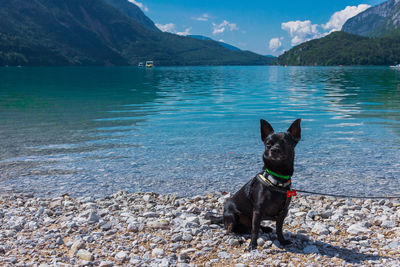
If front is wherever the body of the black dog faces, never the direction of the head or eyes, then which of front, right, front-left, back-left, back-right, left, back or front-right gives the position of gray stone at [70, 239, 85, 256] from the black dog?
back-right

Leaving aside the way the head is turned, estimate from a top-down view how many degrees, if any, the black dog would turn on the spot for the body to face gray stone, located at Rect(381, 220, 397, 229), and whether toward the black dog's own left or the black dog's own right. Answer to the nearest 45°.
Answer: approximately 90° to the black dog's own left

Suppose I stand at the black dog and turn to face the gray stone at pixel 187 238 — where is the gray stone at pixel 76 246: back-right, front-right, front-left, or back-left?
front-left

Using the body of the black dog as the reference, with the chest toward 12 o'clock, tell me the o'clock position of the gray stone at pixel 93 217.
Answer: The gray stone is roughly at 5 o'clock from the black dog.

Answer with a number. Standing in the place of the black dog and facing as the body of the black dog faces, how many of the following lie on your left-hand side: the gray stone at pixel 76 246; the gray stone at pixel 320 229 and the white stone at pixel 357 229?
2

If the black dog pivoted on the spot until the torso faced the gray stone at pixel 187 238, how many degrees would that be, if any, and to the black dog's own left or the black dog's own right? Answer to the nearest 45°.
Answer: approximately 135° to the black dog's own right

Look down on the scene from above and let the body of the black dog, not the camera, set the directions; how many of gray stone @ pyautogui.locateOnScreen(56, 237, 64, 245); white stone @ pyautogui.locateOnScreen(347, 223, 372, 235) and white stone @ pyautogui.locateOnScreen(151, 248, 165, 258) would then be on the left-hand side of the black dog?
1

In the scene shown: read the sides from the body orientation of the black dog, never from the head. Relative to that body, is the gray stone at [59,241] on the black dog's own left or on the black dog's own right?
on the black dog's own right

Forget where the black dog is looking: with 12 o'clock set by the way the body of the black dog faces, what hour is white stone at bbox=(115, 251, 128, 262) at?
The white stone is roughly at 4 o'clock from the black dog.

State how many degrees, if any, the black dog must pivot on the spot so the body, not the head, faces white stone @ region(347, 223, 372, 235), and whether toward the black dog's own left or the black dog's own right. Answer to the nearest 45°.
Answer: approximately 90° to the black dog's own left

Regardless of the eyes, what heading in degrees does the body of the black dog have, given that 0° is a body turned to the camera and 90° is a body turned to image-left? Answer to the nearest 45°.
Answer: approximately 315°

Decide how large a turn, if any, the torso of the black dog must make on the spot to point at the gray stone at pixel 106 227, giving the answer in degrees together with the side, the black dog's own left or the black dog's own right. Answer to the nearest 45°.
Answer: approximately 135° to the black dog's own right

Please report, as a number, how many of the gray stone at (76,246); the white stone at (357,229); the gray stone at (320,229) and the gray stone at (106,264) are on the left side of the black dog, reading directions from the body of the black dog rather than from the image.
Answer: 2

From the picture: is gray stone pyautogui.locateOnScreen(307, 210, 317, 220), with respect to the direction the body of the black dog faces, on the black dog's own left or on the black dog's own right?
on the black dog's own left

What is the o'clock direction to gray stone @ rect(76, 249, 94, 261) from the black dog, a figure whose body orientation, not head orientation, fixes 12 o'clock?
The gray stone is roughly at 4 o'clock from the black dog.

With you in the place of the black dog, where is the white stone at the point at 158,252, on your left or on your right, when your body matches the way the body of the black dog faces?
on your right

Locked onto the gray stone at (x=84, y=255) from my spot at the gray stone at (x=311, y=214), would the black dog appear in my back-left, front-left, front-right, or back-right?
front-left

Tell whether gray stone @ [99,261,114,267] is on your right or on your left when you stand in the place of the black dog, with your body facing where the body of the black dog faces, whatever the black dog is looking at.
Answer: on your right
